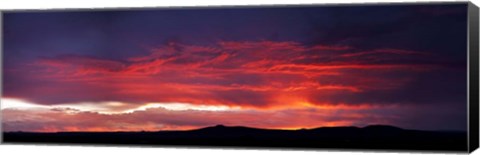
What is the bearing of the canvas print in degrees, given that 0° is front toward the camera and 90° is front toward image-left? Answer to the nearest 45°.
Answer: approximately 45°
